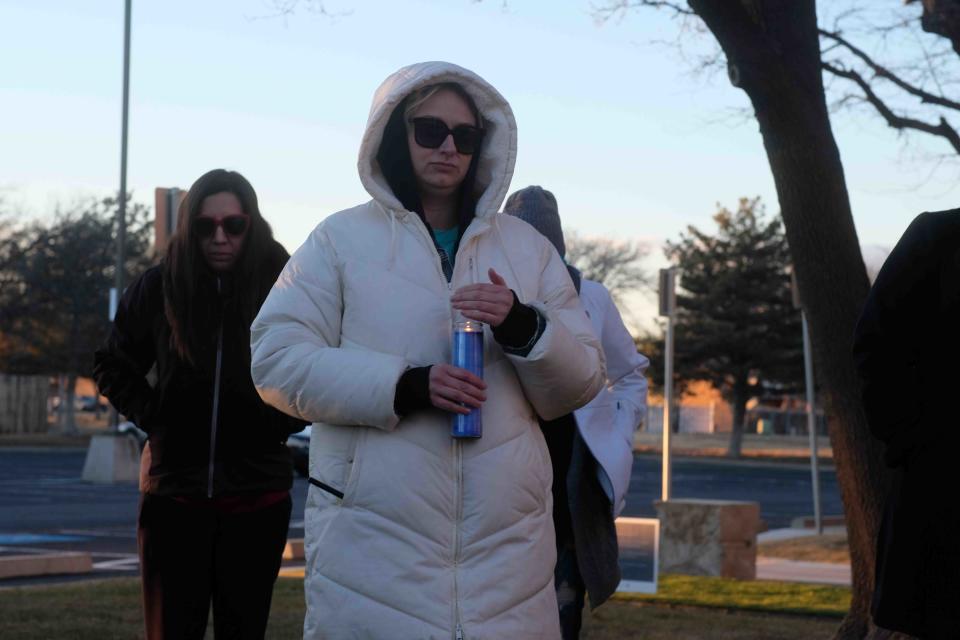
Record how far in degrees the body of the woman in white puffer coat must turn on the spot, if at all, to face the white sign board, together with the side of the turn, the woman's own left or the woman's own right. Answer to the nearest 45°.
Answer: approximately 180°

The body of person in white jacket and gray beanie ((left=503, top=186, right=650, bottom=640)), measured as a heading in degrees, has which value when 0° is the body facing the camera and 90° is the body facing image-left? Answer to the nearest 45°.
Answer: approximately 45°

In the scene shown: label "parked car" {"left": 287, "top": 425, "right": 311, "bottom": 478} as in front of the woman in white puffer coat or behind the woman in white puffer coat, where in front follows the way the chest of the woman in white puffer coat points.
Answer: behind

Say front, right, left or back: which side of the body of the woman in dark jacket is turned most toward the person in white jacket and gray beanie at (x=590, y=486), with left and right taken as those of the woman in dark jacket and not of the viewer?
left

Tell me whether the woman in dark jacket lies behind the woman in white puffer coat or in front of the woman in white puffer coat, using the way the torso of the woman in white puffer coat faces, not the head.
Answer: behind

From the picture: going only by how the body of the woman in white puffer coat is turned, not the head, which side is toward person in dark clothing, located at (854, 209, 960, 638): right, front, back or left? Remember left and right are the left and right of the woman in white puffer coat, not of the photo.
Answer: left

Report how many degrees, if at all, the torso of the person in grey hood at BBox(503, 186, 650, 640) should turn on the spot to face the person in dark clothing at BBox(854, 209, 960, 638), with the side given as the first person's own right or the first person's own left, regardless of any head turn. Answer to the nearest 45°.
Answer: approximately 90° to the first person's own left

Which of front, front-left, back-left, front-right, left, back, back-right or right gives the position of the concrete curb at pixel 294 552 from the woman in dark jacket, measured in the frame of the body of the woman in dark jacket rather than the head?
back

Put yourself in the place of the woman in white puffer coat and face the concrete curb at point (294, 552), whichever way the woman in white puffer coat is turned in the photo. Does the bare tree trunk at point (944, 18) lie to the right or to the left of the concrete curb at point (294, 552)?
right

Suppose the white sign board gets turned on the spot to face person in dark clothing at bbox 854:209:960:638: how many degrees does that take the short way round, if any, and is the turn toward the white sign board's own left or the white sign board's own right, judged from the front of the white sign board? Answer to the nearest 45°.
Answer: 0° — it already faces them
